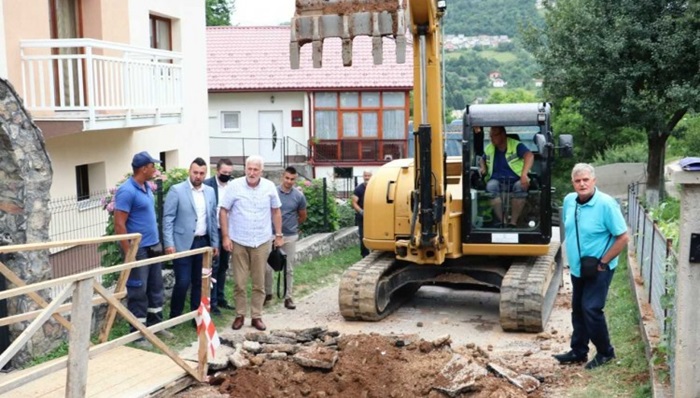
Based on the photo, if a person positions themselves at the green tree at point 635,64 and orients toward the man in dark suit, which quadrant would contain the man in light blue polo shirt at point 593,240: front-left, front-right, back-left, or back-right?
front-left

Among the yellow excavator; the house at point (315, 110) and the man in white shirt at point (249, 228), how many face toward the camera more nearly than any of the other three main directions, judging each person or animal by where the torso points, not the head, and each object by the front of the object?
3

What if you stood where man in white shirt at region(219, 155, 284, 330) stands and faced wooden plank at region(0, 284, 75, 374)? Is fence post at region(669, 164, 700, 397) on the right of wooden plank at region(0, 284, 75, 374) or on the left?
left

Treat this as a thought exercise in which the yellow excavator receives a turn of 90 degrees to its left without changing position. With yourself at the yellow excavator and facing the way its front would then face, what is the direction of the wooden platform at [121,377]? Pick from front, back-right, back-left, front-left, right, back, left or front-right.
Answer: back-right

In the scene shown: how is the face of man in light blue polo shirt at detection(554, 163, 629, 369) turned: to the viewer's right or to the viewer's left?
to the viewer's left

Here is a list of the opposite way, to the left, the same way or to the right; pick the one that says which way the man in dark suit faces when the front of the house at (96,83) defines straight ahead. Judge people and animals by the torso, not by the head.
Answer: the same way

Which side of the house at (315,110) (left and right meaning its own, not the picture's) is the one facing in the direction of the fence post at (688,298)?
front

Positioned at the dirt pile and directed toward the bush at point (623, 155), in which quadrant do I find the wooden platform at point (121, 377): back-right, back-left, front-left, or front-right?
back-left

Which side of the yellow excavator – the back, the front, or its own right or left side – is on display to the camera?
front

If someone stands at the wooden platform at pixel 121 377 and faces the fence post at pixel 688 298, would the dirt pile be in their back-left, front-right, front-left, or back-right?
front-left

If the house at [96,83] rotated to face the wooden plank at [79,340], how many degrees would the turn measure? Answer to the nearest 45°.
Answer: approximately 45° to its right

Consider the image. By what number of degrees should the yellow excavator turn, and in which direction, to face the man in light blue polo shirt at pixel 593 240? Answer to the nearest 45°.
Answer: approximately 45° to its left

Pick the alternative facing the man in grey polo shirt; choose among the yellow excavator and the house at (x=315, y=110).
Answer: the house

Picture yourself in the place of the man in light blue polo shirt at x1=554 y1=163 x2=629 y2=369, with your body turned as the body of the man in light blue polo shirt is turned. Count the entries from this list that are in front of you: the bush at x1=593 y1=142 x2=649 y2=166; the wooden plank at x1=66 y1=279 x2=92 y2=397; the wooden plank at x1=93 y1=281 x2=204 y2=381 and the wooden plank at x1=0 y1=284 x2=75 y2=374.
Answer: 3

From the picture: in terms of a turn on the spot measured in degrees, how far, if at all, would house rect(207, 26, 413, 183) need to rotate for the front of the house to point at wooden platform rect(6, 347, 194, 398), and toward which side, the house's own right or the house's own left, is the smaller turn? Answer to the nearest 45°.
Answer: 0° — it already faces it

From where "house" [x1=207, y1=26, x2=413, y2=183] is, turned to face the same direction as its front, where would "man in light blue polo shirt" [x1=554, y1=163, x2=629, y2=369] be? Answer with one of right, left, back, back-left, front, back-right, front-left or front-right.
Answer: front

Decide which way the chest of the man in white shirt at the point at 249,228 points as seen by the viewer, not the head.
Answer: toward the camera

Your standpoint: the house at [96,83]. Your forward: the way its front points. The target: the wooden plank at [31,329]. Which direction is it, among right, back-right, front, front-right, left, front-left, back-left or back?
front-right

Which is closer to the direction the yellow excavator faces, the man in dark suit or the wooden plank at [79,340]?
the wooden plank
